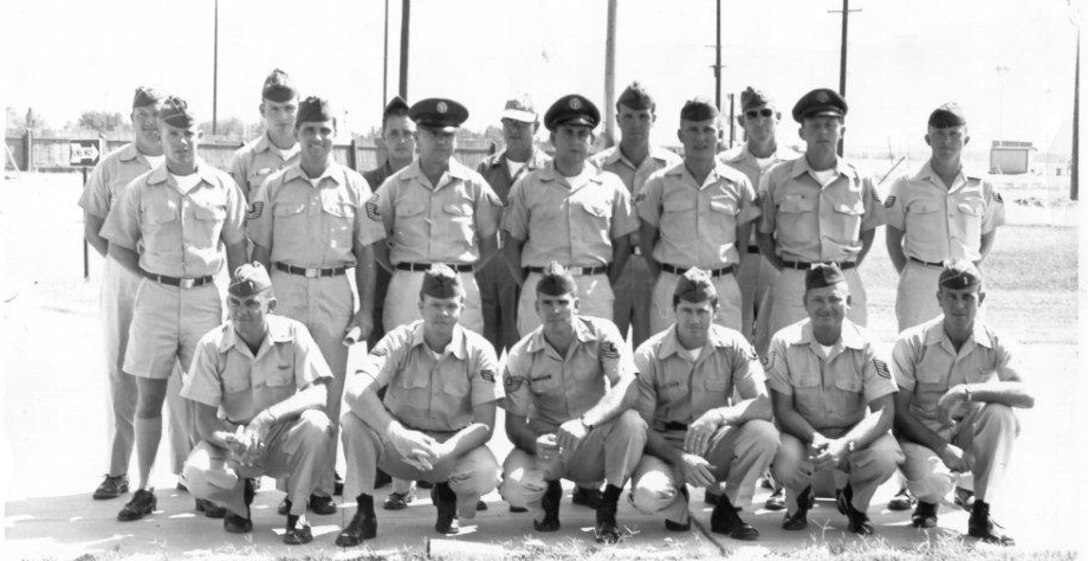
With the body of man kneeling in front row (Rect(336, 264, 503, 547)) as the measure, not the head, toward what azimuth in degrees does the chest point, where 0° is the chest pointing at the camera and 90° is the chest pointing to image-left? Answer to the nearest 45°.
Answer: approximately 0°

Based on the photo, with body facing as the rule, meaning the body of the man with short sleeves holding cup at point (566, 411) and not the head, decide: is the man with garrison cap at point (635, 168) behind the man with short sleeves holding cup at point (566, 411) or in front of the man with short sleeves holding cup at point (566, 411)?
behind

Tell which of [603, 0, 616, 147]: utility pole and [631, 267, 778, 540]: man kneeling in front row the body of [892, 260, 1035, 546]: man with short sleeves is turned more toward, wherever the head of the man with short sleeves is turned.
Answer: the man kneeling in front row

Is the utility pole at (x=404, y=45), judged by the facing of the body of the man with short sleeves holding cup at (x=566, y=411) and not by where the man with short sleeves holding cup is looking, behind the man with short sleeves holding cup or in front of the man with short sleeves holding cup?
behind

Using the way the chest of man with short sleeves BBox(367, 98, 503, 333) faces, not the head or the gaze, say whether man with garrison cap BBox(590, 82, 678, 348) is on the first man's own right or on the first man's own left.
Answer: on the first man's own left

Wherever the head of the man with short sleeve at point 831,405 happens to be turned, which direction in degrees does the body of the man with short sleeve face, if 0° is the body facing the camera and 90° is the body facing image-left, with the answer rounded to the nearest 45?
approximately 0°

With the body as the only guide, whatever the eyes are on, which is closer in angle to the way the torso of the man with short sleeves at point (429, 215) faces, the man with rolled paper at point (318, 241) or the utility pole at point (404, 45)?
the man with rolled paper

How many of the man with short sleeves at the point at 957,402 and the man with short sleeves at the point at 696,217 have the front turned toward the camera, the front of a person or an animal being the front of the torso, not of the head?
2

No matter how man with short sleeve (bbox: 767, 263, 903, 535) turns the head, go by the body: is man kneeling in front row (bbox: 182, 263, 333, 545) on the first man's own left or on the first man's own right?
on the first man's own right
